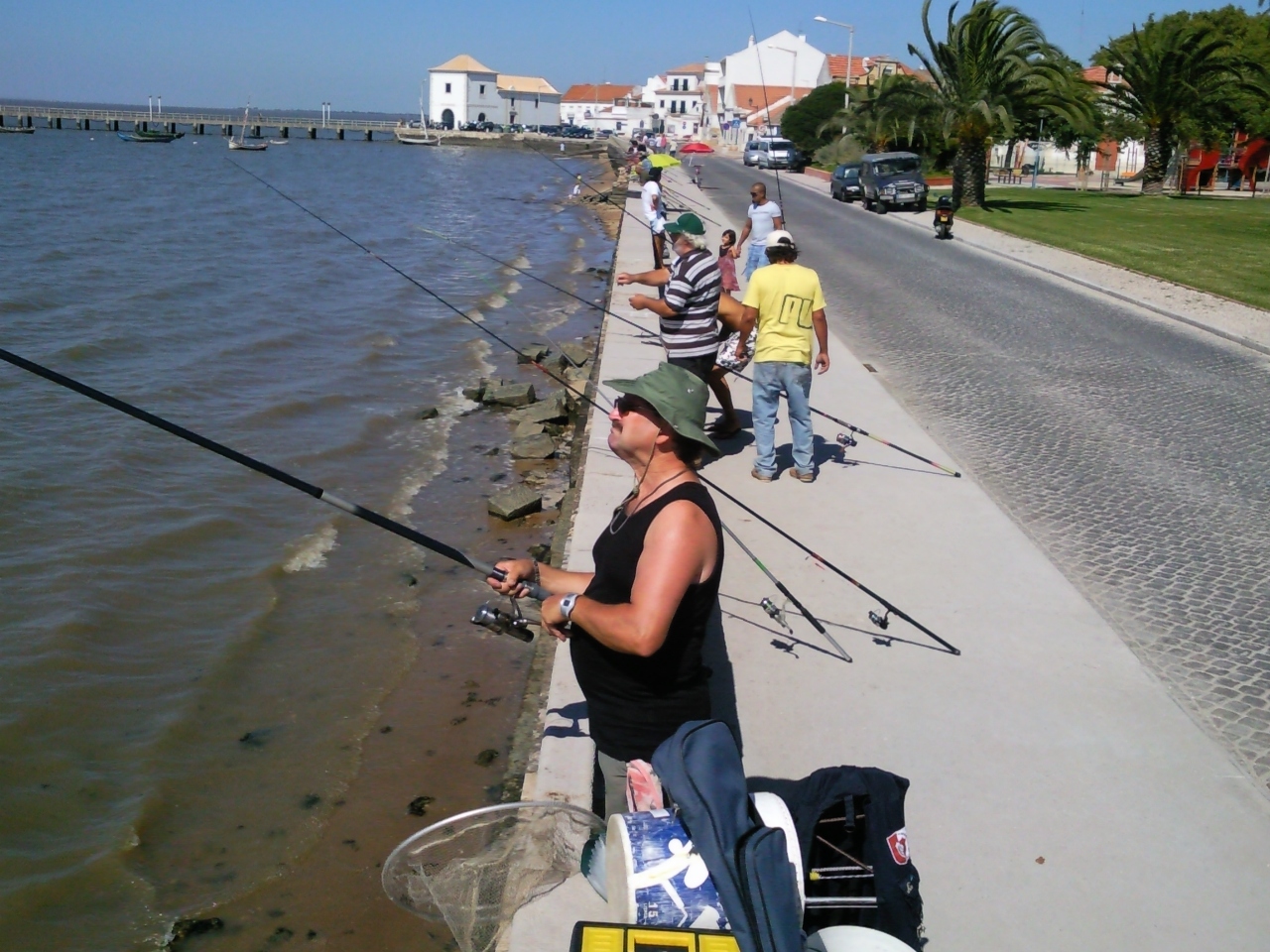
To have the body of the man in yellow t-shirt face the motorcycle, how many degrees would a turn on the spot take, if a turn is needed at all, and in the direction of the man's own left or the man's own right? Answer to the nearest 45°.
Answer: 0° — they already face it

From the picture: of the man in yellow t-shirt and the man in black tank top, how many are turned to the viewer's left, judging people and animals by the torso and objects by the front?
1

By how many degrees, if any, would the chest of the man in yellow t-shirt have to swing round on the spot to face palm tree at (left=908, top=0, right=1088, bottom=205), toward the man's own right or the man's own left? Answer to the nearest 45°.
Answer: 0° — they already face it

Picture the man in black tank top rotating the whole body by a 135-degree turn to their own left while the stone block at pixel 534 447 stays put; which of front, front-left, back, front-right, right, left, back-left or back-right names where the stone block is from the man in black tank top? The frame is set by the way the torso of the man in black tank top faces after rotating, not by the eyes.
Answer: back-left

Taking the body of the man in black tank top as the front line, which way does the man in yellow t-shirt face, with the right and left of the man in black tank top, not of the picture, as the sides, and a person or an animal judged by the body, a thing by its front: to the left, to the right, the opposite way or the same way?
to the right

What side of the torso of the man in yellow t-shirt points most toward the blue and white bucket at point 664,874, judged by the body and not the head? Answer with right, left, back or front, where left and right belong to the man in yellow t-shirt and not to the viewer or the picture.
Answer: back

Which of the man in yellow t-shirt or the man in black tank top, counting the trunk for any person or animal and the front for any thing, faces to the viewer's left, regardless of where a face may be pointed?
the man in black tank top

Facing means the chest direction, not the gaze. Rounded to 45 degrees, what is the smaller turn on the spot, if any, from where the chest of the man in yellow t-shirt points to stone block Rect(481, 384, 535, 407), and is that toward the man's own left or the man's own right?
approximately 45° to the man's own left

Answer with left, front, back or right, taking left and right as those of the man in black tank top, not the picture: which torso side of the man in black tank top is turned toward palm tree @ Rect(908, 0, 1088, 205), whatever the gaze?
right

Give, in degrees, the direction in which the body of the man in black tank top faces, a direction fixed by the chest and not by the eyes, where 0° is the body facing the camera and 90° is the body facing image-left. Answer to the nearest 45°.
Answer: approximately 90°

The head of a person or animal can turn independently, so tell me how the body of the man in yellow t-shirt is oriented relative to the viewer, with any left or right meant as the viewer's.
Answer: facing away from the viewer

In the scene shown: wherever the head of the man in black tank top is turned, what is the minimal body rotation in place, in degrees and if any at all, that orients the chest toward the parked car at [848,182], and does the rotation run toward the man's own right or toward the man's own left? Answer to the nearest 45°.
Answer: approximately 90° to the man's own right

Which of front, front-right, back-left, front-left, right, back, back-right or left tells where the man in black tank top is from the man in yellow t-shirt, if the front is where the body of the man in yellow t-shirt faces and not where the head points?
back

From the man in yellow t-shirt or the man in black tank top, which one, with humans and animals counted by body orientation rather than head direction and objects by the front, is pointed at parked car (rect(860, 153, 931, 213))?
the man in yellow t-shirt
